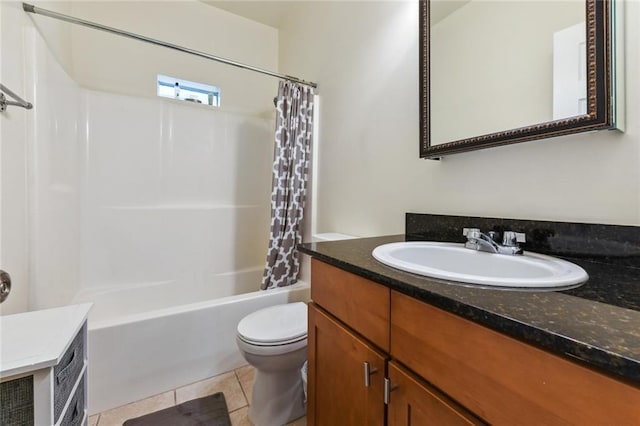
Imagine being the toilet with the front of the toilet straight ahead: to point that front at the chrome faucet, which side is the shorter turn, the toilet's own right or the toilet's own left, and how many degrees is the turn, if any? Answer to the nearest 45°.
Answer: approximately 90° to the toilet's own left

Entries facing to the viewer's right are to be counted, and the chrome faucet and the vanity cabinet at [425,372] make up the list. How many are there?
0

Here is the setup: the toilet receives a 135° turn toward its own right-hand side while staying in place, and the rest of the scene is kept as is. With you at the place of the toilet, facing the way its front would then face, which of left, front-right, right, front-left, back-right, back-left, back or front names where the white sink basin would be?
back-right

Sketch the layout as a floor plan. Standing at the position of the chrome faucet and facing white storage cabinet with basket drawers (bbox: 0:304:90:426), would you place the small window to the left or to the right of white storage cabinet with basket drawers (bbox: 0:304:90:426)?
right

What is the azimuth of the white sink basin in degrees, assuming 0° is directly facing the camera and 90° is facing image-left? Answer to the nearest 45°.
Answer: approximately 45°

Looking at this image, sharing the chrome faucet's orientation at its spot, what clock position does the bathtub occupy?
The bathtub is roughly at 1 o'clock from the chrome faucet.

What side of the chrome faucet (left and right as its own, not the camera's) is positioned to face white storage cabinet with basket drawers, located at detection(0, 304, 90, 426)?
front

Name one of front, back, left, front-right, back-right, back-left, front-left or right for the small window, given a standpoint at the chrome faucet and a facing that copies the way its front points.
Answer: front-right

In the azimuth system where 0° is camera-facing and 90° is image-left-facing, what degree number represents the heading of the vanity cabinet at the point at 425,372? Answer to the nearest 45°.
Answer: approximately 45°

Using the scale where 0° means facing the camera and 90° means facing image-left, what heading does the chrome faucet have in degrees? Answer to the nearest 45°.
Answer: approximately 45°

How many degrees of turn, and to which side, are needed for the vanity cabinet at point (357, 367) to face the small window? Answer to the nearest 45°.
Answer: approximately 90° to its right
